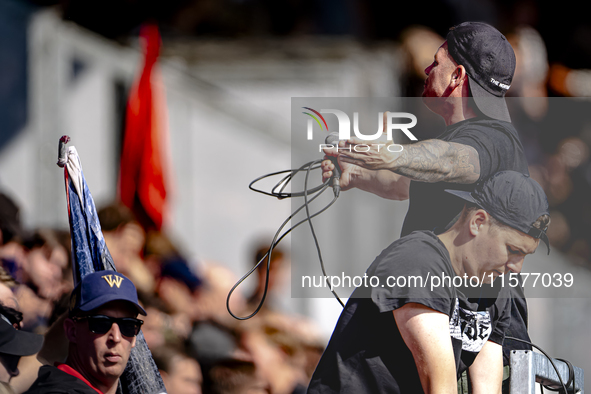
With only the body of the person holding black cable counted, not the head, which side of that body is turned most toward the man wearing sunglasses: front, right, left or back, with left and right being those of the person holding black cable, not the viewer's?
front

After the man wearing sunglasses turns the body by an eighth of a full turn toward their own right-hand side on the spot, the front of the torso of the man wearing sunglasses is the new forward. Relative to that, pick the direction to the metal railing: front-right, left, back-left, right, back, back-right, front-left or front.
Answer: left

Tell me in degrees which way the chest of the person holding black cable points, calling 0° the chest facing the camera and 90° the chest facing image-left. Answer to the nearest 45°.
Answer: approximately 90°

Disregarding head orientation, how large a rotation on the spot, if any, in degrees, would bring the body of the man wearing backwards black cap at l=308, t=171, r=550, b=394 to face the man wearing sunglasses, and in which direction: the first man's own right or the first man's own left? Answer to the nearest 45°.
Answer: approximately 90° to the first man's own right

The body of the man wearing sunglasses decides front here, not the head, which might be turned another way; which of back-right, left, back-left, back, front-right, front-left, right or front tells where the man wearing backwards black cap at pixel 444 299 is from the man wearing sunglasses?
front-left

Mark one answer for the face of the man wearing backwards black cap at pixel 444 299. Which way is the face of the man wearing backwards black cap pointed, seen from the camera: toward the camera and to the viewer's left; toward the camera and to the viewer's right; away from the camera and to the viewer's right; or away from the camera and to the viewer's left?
toward the camera and to the viewer's right

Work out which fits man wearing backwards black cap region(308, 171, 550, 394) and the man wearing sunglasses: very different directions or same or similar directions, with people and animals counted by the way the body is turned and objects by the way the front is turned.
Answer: same or similar directions

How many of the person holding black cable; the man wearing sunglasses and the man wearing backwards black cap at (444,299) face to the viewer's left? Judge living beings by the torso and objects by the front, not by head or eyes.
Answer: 1

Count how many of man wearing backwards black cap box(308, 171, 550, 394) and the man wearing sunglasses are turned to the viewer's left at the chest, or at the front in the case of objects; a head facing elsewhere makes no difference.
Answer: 0

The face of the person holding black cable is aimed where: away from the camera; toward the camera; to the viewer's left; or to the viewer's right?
to the viewer's left

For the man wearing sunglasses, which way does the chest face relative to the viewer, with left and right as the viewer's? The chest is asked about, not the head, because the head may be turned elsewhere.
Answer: facing the viewer and to the right of the viewer
